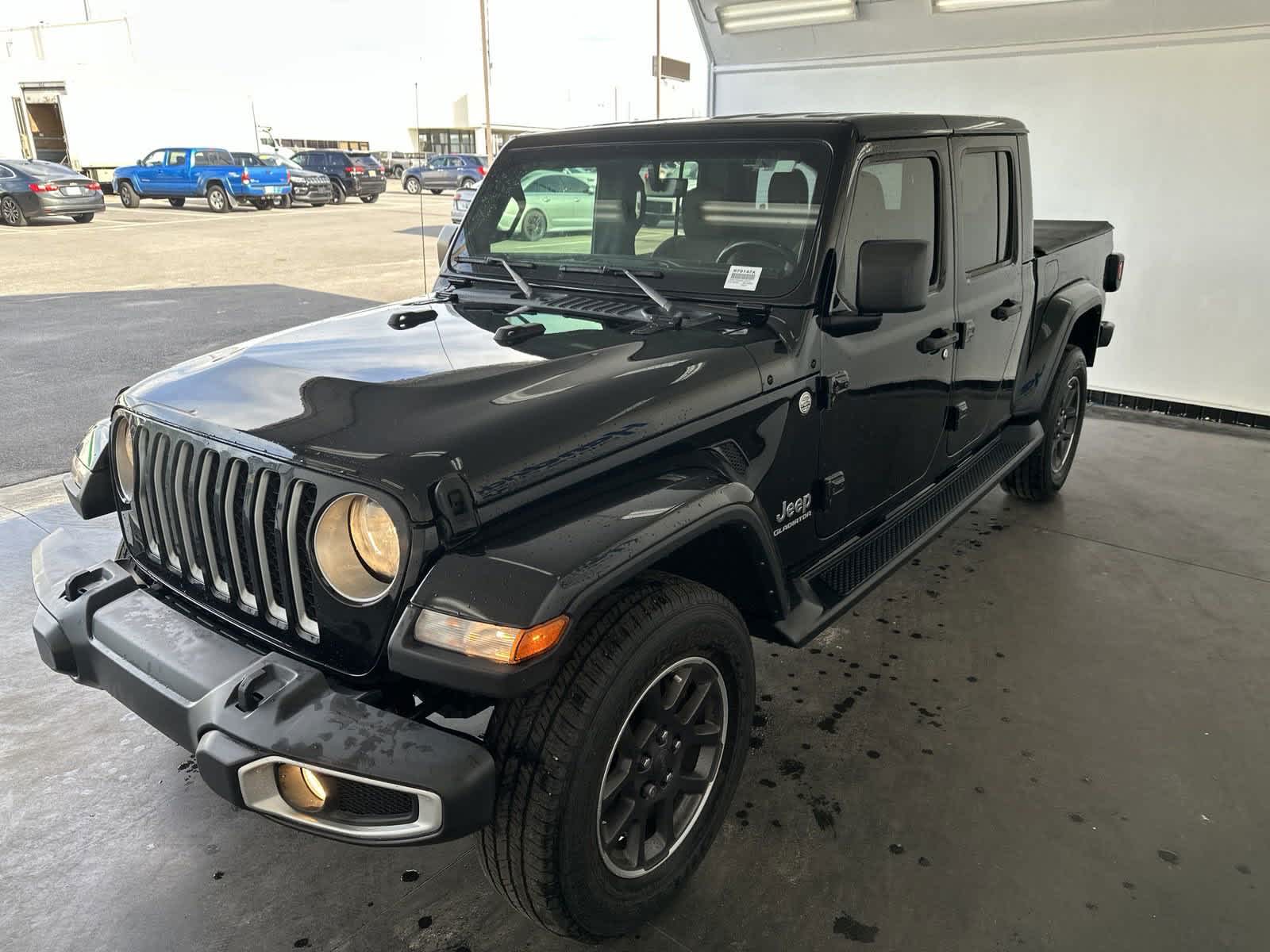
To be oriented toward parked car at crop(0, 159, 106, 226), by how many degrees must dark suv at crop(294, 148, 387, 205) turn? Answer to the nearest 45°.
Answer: approximately 90° to its left

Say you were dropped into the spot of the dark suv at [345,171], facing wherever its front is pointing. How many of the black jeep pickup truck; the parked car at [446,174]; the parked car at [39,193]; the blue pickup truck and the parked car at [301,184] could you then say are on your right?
1

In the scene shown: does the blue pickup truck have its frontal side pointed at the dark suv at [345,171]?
no

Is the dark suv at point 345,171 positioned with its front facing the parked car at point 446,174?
no

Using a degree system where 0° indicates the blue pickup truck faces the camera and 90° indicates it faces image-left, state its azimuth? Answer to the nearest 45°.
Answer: approximately 135°

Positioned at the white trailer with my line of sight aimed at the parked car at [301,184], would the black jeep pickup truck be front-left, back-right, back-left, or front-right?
front-right

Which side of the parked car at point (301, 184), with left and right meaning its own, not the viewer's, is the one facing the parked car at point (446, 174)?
left

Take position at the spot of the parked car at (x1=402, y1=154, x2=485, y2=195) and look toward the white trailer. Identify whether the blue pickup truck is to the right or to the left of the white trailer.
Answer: left

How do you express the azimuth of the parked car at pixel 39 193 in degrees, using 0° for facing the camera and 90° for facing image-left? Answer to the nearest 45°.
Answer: approximately 135°

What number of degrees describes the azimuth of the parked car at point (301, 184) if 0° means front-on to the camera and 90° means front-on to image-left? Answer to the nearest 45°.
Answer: approximately 315°

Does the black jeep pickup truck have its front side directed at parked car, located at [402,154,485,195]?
no

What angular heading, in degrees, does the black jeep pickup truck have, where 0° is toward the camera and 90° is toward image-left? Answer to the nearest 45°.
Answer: approximately 45°

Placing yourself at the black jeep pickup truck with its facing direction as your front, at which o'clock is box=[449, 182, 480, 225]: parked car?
The parked car is roughly at 4 o'clock from the black jeep pickup truck.

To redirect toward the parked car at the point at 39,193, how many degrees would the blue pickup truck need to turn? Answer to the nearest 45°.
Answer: approximately 90° to its left

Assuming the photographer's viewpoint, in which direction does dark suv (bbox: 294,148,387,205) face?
facing away from the viewer and to the left of the viewer

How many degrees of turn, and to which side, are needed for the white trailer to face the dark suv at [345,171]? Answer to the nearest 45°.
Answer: approximately 45° to its right

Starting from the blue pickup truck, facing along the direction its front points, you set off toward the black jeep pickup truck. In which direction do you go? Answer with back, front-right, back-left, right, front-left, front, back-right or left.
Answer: back-left

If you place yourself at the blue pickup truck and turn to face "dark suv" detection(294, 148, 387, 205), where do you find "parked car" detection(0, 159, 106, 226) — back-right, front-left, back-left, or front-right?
back-right
